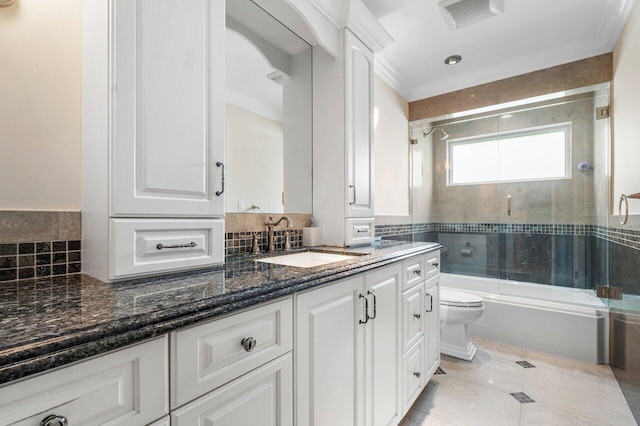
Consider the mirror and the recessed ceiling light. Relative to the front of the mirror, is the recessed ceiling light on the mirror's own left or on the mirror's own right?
on the mirror's own left

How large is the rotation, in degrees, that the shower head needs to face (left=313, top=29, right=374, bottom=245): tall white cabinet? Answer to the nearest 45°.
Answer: approximately 90° to its right

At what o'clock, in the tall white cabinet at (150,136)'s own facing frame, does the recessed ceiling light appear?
The recessed ceiling light is roughly at 10 o'clock from the tall white cabinet.

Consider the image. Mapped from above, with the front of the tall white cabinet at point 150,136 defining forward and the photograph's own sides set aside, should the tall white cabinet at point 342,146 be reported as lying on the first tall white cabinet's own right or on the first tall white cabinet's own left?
on the first tall white cabinet's own left

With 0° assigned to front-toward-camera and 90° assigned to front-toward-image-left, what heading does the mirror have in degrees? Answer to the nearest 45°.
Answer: approximately 315°

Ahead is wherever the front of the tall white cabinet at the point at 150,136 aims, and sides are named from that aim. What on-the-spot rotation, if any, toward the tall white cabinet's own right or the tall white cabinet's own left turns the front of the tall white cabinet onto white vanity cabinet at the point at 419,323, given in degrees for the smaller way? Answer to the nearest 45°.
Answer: approximately 45° to the tall white cabinet's own left

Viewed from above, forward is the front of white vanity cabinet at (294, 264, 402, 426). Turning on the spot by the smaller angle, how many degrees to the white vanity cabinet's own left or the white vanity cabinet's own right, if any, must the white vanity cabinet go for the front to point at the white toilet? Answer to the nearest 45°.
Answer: approximately 90° to the white vanity cabinet's own left

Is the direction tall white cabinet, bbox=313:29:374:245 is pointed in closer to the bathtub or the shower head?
the bathtub

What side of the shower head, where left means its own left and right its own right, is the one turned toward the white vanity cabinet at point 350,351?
right
